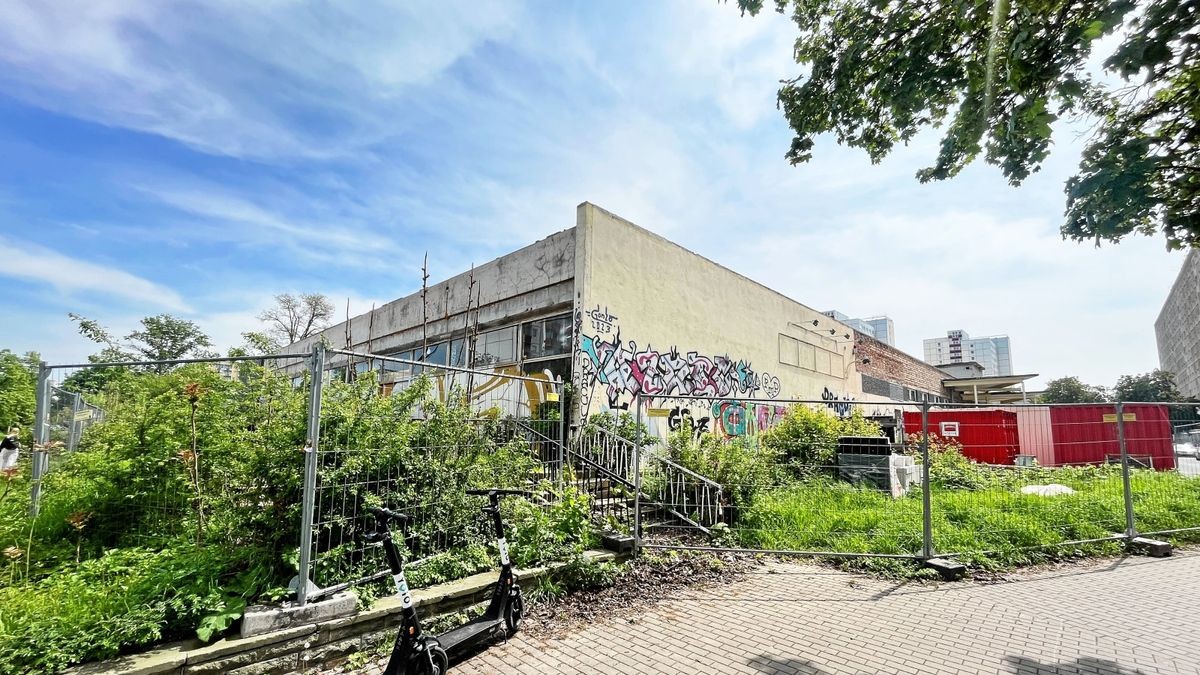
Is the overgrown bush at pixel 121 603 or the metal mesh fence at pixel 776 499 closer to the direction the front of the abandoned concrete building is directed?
the overgrown bush

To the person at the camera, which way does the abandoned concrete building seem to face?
facing the viewer and to the left of the viewer

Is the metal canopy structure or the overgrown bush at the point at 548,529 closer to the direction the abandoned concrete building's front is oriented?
the overgrown bush

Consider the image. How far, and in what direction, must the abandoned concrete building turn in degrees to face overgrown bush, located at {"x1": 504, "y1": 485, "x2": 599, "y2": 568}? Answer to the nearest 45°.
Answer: approximately 45° to its left

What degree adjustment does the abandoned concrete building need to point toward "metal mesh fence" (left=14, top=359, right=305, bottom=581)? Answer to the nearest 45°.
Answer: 0° — it already faces it
